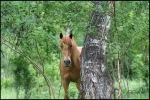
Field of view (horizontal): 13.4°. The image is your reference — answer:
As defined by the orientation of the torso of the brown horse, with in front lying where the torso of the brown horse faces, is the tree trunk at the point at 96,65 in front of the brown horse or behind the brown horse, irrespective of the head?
in front

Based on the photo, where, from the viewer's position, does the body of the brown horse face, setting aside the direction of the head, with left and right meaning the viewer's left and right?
facing the viewer
